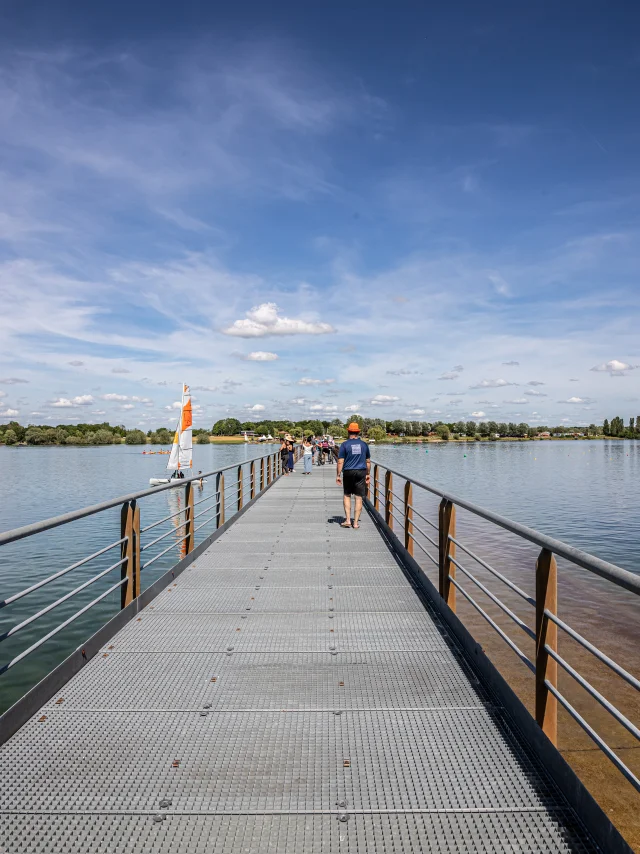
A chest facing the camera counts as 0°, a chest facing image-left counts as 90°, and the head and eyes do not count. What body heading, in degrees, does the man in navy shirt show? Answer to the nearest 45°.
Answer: approximately 180°

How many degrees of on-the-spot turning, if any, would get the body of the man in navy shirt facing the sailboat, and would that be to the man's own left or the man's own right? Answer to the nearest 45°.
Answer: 0° — they already face it
